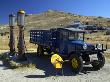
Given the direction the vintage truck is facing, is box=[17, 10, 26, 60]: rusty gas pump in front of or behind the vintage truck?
behind

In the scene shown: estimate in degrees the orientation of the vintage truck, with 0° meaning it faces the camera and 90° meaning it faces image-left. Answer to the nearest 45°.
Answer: approximately 315°
